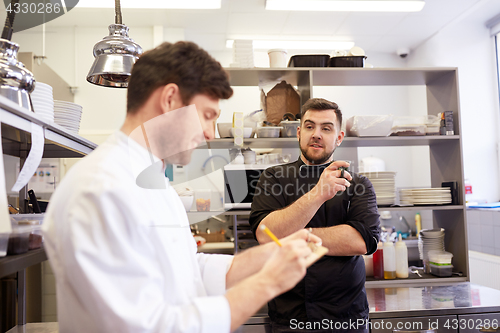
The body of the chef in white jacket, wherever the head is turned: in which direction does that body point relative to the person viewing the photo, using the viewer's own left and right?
facing to the right of the viewer

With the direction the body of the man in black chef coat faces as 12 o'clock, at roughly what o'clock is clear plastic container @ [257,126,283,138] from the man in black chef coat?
The clear plastic container is roughly at 5 o'clock from the man in black chef coat.

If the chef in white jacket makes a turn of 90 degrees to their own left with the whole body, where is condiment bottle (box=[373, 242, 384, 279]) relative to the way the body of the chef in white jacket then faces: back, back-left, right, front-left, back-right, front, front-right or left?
front-right

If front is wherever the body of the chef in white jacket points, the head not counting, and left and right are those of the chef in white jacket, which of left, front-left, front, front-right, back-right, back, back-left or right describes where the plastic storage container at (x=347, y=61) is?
front-left

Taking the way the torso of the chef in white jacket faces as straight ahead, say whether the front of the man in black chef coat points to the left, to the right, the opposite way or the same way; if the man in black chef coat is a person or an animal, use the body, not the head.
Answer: to the right

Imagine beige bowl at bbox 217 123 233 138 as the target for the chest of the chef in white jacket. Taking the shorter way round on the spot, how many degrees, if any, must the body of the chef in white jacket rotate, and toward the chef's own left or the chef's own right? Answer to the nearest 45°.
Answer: approximately 90° to the chef's own left

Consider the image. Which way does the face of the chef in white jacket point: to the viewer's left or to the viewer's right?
to the viewer's right

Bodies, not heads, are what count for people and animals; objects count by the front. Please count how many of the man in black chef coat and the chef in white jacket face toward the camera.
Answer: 1

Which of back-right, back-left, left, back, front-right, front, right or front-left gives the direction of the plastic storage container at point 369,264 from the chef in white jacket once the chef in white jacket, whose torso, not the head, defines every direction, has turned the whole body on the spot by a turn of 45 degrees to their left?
front

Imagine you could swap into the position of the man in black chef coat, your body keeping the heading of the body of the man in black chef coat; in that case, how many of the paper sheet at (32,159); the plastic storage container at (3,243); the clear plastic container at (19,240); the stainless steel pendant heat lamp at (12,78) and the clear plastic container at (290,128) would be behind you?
1

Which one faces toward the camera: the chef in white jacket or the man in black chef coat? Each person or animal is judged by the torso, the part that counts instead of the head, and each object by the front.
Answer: the man in black chef coat

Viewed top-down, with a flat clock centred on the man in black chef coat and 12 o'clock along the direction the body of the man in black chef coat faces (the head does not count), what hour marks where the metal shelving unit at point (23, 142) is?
The metal shelving unit is roughly at 2 o'clock from the man in black chef coat.

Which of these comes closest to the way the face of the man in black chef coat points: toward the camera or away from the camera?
toward the camera

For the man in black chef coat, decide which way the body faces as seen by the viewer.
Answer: toward the camera

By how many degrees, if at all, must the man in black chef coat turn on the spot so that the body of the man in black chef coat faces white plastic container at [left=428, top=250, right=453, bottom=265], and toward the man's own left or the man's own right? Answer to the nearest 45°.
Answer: approximately 135° to the man's own left
